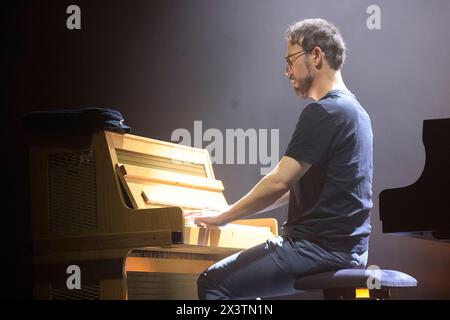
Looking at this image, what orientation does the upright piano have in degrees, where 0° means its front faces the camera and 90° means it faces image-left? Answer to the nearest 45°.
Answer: approximately 315°

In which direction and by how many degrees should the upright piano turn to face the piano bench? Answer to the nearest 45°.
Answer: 0° — it already faces it

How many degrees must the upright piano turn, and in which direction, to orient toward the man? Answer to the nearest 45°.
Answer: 0° — it already faces them

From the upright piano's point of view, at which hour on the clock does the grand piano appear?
The grand piano is roughly at 11 o'clock from the upright piano.

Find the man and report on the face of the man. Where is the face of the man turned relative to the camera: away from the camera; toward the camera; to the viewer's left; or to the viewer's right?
to the viewer's left
